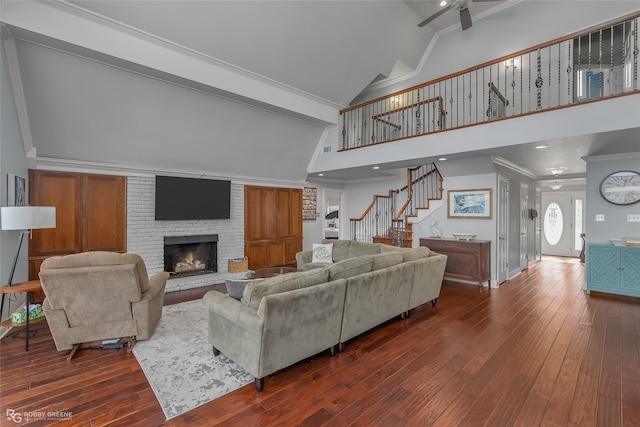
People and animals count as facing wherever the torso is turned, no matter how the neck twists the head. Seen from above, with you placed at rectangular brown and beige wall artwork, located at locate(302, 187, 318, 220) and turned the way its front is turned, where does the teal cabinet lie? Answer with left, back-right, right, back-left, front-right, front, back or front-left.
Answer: front

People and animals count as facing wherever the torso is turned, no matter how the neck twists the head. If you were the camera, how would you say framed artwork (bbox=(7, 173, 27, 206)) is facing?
facing the viewer and to the right of the viewer

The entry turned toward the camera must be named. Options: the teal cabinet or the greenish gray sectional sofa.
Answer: the teal cabinet

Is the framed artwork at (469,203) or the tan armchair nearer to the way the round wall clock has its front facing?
the tan armchair

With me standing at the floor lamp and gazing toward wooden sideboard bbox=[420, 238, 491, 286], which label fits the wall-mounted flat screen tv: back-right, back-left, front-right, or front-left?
front-left

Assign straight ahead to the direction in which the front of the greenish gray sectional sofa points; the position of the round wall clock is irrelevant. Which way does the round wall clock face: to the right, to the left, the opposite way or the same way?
to the left

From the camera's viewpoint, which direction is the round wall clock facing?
toward the camera

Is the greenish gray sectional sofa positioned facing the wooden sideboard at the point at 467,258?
no

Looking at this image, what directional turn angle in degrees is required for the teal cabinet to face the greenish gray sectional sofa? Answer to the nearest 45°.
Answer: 0° — it already faces it

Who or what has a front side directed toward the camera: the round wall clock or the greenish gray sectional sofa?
the round wall clock

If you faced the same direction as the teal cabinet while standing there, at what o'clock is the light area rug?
The light area rug is roughly at 1 o'clock from the teal cabinet.

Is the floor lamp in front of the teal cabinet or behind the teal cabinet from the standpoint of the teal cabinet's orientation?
in front

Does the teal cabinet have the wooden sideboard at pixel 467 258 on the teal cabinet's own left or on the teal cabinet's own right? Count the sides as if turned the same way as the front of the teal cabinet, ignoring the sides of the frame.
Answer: on the teal cabinet's own right

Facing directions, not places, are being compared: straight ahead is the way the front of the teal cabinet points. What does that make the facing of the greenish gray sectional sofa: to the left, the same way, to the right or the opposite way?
to the right

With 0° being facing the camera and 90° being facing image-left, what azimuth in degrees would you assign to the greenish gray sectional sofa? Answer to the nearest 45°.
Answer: approximately 135°

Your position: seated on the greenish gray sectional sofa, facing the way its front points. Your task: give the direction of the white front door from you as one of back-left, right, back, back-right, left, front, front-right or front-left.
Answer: right
